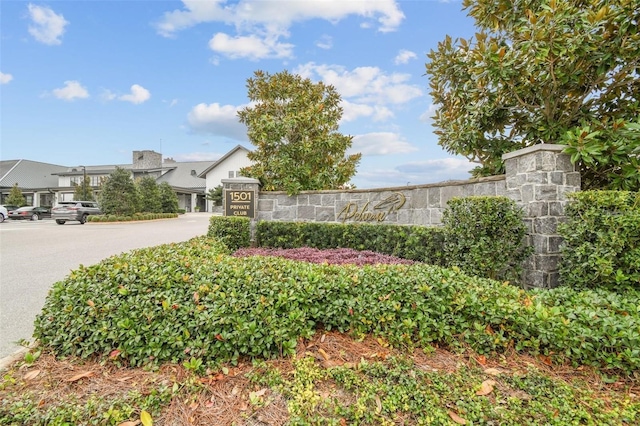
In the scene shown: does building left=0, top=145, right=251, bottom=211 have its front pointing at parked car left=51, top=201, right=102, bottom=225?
yes

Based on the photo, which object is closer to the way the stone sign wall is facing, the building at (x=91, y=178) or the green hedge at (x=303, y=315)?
the green hedge

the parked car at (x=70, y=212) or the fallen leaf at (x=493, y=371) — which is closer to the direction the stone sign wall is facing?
the fallen leaf

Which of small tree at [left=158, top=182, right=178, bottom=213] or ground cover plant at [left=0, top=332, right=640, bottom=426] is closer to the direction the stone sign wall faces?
the ground cover plant

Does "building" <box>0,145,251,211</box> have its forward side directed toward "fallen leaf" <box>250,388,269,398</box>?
yes

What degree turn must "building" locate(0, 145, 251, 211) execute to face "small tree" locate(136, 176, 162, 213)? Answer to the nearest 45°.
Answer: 0° — it already faces it

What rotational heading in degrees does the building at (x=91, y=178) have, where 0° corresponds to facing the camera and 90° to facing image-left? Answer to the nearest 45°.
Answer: approximately 0°

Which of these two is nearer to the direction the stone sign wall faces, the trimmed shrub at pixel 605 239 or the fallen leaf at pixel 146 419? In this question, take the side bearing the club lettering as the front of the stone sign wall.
the fallen leaf
